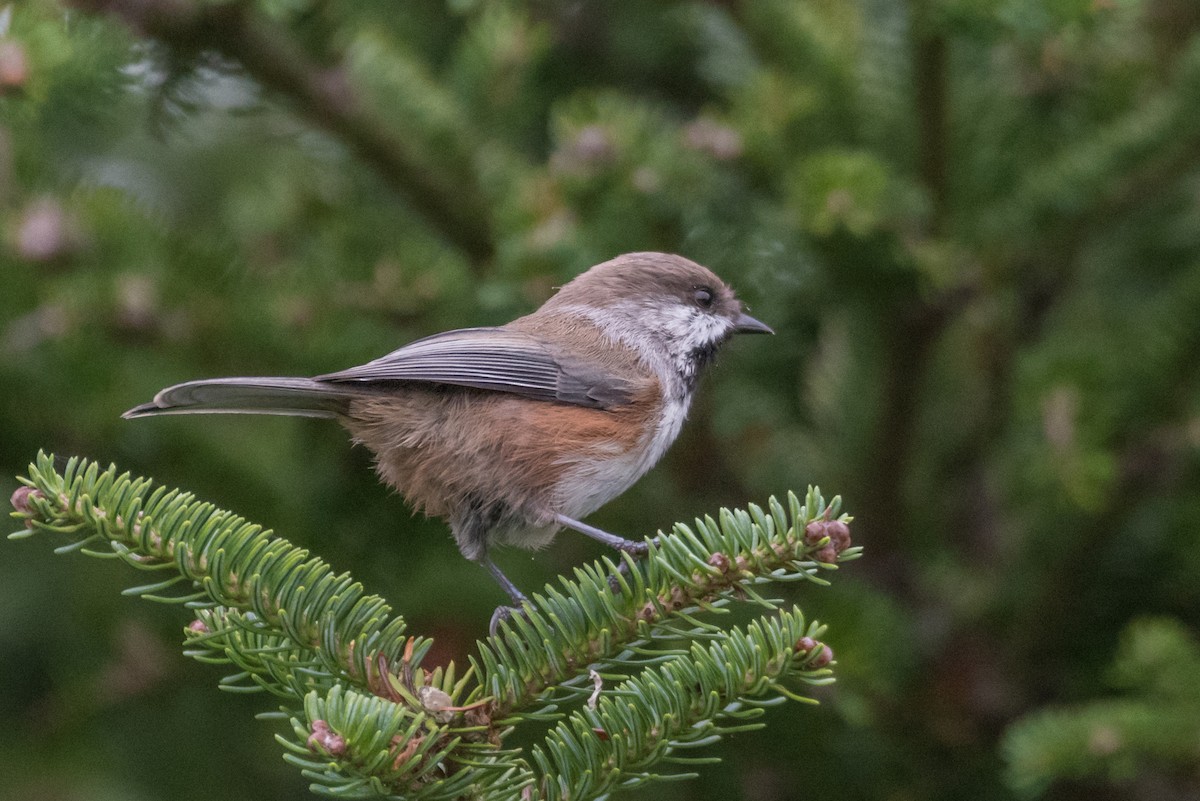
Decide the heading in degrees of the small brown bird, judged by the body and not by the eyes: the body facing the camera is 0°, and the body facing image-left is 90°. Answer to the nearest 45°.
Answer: approximately 270°

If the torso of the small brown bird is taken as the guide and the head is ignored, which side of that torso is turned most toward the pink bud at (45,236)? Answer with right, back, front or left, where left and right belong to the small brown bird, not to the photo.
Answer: left

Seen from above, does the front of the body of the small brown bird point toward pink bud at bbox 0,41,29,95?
no
